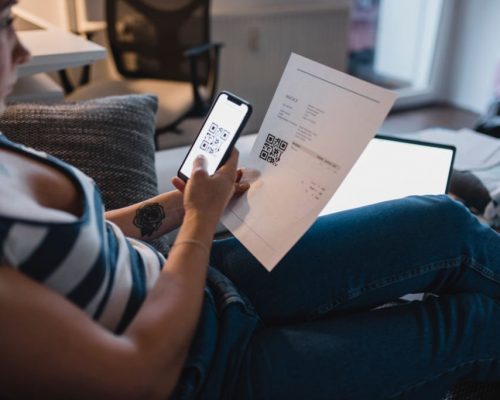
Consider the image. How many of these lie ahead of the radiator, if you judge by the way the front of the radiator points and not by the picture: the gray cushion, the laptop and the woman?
3

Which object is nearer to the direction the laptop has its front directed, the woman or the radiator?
the woman

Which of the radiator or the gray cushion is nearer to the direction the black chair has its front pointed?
the gray cushion

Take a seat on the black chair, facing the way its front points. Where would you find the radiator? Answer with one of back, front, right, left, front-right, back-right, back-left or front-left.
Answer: back

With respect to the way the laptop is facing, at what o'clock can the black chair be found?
The black chair is roughly at 3 o'clock from the laptop.

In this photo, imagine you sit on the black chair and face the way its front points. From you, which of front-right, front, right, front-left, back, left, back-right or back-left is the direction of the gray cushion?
front-left

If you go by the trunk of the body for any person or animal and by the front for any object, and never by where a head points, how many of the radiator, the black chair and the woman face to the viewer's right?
1

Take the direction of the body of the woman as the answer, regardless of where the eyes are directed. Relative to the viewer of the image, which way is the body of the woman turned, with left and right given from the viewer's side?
facing to the right of the viewer

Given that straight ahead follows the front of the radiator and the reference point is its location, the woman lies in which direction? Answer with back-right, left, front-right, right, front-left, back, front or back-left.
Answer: front

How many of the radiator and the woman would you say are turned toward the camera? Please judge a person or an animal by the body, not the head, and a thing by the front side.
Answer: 1

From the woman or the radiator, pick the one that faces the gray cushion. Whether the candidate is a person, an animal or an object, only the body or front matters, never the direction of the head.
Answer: the radiator
